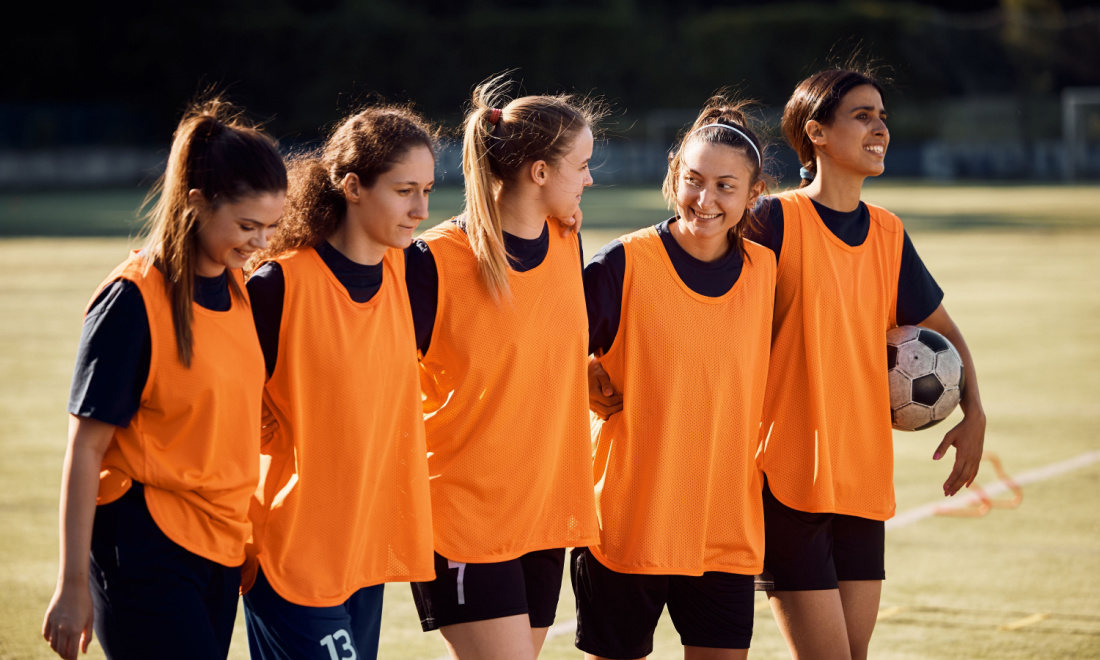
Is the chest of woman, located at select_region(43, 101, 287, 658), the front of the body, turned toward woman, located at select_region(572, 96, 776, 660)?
no

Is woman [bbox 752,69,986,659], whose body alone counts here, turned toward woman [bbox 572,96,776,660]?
no

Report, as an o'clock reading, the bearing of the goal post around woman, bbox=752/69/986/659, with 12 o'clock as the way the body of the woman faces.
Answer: The goal post is roughly at 8 o'clock from the woman.

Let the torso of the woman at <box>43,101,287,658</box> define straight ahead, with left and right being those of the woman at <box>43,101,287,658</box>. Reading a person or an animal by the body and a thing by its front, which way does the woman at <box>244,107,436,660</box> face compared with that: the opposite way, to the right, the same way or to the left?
the same way

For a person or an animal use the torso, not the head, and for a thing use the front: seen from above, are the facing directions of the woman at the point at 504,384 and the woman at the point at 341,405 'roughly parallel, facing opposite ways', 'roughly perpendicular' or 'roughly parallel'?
roughly parallel

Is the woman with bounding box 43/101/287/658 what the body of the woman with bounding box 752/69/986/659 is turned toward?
no

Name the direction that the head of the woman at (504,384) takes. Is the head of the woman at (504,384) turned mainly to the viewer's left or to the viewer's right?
to the viewer's right

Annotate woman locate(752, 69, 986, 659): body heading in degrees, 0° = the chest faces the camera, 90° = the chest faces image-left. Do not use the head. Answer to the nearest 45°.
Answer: approximately 315°

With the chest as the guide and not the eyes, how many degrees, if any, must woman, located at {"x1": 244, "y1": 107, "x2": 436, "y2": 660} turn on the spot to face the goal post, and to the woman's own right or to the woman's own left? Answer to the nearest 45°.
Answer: approximately 90° to the woman's own left

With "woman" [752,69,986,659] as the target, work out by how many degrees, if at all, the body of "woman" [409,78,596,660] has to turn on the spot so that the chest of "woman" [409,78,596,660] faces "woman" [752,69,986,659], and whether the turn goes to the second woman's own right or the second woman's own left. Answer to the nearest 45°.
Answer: approximately 45° to the second woman's own left

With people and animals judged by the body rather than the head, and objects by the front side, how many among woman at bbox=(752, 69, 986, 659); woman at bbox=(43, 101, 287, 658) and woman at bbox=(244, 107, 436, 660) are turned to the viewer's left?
0

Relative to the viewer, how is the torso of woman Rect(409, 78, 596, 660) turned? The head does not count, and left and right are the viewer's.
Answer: facing the viewer and to the right of the viewer

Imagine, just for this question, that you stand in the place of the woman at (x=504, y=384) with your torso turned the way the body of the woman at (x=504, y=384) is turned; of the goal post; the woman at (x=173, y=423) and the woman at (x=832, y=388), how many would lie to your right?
1

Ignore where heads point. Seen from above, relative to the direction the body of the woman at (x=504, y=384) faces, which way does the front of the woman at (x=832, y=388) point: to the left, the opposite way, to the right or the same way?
the same way

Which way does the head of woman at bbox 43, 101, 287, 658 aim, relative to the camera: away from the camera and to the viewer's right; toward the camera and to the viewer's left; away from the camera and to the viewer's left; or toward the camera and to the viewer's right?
toward the camera and to the viewer's right

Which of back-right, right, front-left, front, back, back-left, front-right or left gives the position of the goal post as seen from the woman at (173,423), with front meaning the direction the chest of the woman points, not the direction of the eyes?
left

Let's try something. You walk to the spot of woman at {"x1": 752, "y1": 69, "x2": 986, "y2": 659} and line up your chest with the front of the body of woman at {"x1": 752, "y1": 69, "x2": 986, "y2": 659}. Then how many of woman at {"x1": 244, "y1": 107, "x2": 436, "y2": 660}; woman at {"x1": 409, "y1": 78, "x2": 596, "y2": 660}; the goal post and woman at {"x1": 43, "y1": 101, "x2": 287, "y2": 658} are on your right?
3
